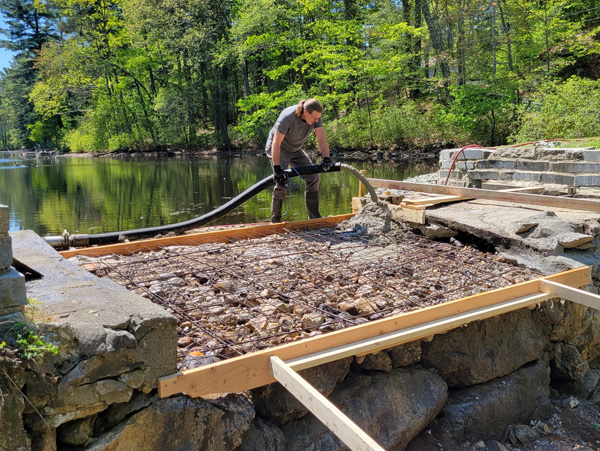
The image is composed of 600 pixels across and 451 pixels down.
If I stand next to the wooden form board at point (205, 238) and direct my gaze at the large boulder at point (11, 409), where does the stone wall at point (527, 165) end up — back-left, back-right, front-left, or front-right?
back-left

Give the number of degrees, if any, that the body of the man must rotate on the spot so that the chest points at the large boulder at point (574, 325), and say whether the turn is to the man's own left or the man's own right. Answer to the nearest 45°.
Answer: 0° — they already face it

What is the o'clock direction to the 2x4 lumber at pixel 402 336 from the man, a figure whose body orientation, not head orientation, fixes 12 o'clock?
The 2x4 lumber is roughly at 1 o'clock from the man.

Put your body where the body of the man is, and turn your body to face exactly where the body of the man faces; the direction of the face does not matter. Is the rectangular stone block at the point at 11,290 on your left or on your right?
on your right

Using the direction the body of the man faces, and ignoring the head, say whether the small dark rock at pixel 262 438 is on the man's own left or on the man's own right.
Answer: on the man's own right

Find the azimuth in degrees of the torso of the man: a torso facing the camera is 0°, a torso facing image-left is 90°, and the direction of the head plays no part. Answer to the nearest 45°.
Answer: approximately 315°

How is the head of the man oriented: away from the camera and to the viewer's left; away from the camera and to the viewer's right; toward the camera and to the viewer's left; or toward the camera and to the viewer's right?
toward the camera and to the viewer's right

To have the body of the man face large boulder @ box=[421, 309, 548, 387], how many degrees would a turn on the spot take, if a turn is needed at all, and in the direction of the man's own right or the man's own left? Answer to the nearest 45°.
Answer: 0° — they already face it

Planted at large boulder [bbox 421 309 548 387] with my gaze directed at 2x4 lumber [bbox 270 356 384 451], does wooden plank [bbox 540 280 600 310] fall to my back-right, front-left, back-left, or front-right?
back-left
